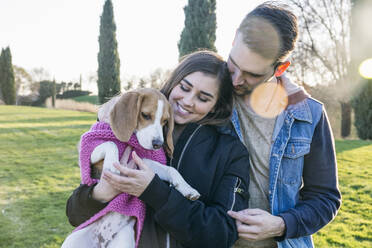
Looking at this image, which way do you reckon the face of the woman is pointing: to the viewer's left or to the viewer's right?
to the viewer's left

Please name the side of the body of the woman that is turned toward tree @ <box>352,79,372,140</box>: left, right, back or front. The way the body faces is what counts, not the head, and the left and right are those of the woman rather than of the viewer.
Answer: back

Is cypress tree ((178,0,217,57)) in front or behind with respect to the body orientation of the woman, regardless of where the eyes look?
behind

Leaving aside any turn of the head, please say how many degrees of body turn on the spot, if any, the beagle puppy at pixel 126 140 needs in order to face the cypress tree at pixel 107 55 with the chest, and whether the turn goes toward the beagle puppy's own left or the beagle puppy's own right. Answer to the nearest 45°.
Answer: approximately 135° to the beagle puppy's own left
